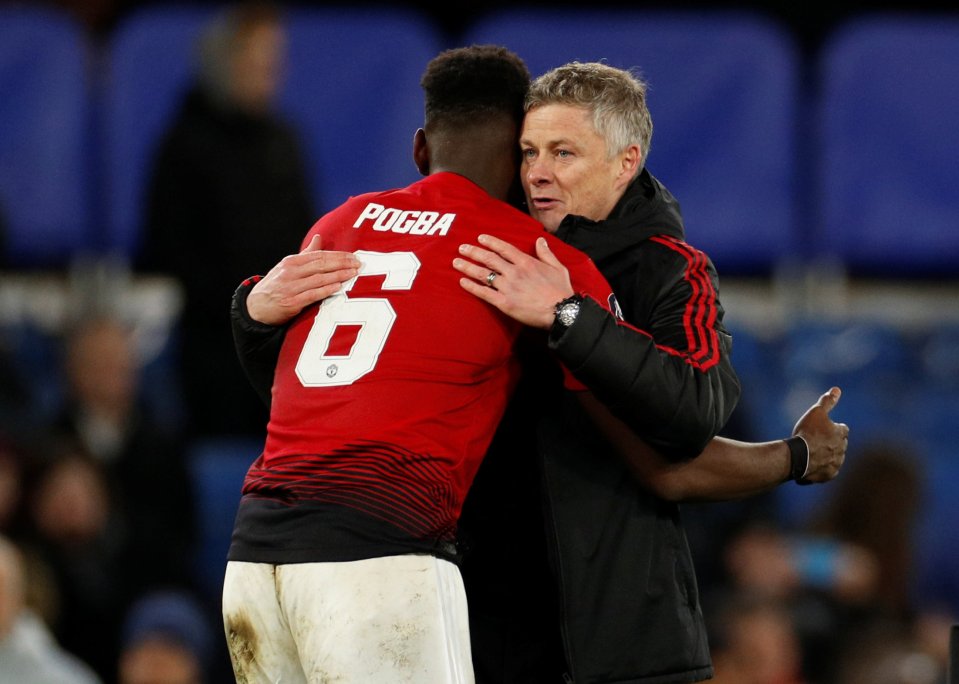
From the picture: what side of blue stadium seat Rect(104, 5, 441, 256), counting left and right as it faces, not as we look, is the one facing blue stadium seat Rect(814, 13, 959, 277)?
left

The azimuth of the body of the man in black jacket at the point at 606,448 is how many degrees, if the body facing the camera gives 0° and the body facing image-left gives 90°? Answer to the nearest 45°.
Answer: approximately 45°

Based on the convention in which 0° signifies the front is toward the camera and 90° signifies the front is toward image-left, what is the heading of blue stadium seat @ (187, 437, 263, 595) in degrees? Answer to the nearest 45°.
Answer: approximately 0°

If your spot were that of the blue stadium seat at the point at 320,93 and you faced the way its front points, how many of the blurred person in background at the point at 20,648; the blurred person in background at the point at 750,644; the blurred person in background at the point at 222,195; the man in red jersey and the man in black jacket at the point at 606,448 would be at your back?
0

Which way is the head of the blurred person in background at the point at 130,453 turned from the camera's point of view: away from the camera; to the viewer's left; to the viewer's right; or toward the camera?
toward the camera

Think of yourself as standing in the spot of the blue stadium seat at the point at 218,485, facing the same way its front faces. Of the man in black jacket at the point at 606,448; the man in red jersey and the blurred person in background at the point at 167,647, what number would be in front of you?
3

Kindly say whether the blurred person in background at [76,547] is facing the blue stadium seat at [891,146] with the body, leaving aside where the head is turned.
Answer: no

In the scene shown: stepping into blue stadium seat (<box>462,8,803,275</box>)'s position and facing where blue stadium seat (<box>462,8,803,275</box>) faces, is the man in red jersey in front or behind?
in front

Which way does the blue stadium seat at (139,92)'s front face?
toward the camera

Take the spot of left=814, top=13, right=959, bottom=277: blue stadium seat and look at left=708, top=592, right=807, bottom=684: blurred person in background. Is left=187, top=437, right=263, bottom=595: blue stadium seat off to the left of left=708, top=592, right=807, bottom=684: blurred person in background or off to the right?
right

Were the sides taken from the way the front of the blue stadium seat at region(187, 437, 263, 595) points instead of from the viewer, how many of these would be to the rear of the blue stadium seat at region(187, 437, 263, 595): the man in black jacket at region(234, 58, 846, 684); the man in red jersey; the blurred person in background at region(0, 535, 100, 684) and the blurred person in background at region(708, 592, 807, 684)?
0

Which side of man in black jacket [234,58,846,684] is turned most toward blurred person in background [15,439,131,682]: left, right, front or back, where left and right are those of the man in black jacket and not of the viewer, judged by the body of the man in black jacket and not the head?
right

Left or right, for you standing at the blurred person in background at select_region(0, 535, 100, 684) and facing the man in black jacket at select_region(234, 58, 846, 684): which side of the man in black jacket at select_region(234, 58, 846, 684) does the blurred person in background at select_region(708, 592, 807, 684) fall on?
left

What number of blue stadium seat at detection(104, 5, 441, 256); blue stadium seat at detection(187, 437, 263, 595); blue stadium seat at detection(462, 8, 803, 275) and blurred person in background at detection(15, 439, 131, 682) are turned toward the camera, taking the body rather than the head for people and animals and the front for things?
4

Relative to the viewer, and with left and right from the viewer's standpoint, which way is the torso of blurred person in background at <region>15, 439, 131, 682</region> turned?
facing the viewer

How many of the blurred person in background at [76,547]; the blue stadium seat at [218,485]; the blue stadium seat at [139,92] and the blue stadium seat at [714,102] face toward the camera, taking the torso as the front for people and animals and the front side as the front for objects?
4
